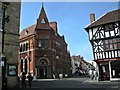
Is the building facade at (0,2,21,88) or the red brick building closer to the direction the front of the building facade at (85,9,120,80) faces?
the building facade

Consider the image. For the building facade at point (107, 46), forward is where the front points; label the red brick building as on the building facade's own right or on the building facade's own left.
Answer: on the building facade's own right

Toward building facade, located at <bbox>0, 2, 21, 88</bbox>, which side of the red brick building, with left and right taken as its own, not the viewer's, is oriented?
front

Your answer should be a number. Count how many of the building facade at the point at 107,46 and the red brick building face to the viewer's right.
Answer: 0

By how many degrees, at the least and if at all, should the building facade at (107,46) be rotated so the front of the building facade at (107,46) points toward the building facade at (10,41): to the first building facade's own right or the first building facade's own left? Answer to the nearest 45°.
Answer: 0° — it already faces it

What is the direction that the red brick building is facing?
toward the camera

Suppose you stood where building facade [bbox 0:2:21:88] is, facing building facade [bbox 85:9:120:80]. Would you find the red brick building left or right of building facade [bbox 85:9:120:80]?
left

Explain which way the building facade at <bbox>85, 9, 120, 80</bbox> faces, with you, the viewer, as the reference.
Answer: facing the viewer and to the left of the viewer
